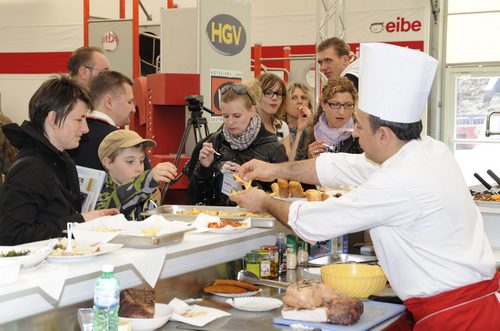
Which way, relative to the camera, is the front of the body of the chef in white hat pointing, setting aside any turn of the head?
to the viewer's left

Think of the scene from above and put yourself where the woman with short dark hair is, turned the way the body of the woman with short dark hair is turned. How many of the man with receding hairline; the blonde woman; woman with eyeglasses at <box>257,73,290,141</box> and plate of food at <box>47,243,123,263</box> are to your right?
1

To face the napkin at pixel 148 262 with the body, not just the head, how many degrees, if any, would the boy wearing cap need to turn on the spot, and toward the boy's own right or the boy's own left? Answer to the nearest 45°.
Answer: approximately 45° to the boy's own right

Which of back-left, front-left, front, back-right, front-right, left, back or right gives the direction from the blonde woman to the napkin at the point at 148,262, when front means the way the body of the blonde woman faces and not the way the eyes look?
front

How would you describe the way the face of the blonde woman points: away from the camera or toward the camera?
toward the camera

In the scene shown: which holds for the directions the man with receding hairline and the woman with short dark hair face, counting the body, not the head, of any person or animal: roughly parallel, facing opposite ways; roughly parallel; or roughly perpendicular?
roughly parallel

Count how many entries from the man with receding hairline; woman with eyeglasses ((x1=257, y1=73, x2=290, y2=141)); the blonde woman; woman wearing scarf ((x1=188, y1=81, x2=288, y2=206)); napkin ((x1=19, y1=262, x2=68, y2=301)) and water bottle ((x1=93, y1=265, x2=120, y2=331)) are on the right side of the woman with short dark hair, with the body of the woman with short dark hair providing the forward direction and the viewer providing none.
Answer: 2

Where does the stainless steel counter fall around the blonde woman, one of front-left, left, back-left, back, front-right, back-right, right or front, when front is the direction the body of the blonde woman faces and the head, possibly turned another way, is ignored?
front

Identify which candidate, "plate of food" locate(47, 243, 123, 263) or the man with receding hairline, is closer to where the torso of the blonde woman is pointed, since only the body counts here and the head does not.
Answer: the plate of food

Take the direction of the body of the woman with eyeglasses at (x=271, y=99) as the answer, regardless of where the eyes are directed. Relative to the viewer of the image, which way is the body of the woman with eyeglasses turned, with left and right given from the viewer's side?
facing the viewer

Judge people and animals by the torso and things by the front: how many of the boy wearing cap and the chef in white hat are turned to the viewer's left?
1

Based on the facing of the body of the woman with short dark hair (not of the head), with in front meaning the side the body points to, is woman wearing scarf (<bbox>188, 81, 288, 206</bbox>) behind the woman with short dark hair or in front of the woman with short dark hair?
in front
